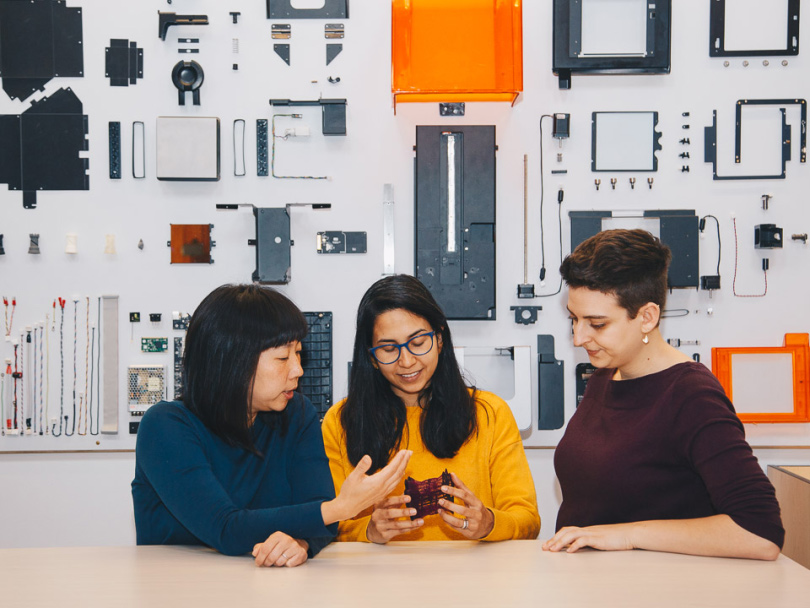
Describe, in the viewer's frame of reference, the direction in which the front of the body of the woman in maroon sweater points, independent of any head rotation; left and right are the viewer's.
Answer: facing the viewer and to the left of the viewer

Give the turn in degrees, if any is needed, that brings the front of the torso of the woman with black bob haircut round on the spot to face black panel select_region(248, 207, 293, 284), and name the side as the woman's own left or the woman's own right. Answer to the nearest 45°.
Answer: approximately 135° to the woman's own left

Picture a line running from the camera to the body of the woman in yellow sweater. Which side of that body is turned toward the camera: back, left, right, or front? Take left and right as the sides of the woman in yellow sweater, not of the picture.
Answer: front

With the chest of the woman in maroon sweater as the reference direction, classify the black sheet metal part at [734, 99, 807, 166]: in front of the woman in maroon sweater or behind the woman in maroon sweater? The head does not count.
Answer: behind

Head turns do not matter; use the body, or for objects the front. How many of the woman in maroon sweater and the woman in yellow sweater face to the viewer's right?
0

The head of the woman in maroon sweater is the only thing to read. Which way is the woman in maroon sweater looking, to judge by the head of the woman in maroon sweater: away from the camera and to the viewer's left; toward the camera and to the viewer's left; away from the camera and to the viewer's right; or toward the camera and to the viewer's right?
toward the camera and to the viewer's left

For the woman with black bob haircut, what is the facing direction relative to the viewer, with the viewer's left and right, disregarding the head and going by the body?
facing the viewer and to the right of the viewer

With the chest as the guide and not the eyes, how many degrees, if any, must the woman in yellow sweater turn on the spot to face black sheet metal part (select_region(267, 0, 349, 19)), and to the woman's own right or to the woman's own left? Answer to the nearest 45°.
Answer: approximately 180°

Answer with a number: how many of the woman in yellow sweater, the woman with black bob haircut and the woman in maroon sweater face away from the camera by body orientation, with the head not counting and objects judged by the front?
0
